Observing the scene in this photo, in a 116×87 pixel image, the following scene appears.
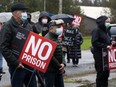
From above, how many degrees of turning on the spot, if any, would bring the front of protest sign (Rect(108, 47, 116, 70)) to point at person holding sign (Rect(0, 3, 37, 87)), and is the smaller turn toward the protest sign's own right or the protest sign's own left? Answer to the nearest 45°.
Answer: approximately 45° to the protest sign's own right

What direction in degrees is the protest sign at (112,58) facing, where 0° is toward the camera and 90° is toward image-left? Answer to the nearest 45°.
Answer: approximately 0°

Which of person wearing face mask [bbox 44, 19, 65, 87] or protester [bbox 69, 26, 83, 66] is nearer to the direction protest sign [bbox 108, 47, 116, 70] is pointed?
the person wearing face mask

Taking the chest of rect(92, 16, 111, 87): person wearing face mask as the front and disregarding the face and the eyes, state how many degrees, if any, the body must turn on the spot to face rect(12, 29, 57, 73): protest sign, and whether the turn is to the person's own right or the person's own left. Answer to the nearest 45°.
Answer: approximately 135° to the person's own right
